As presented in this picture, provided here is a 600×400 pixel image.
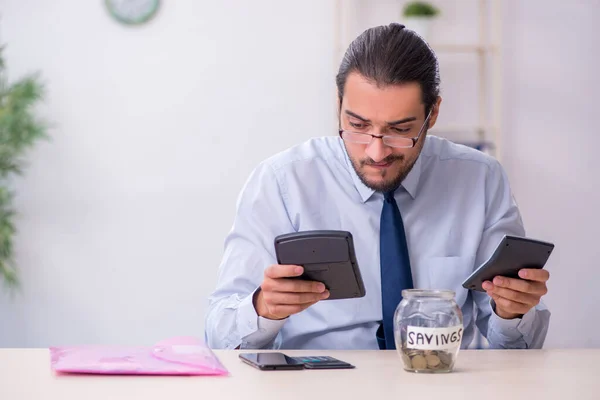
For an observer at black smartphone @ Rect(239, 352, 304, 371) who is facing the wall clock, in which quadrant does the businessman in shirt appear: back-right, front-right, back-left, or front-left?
front-right

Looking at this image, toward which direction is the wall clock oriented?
toward the camera

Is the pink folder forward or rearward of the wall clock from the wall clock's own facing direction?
forward

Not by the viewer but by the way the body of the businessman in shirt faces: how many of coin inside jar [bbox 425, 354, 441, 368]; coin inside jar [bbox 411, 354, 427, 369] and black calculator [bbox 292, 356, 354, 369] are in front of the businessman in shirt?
3

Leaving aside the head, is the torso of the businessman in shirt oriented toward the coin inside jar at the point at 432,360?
yes

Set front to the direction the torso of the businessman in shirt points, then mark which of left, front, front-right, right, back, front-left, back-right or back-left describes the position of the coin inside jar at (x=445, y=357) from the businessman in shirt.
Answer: front

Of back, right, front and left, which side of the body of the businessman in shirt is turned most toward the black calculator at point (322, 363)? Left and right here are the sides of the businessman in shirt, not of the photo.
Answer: front

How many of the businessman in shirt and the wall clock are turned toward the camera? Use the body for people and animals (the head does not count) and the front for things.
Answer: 2

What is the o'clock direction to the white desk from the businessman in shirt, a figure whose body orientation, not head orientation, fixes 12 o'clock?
The white desk is roughly at 12 o'clock from the businessman in shirt.

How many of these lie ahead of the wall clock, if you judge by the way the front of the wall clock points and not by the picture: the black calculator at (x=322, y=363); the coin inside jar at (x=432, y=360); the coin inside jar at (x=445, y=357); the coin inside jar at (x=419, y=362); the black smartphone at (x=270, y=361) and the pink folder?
6

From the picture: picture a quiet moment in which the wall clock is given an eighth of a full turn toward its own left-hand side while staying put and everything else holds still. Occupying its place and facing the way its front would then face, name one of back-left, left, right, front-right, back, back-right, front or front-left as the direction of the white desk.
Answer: front-right

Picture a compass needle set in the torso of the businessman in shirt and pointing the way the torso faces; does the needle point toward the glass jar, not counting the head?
yes

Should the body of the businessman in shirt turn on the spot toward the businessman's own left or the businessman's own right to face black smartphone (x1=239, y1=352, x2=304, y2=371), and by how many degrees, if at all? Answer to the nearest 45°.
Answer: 0° — they already face it

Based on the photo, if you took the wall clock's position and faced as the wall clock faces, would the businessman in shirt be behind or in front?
in front

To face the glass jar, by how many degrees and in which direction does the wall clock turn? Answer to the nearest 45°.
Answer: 0° — it already faces it

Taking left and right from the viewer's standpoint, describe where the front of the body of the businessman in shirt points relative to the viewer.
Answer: facing the viewer
